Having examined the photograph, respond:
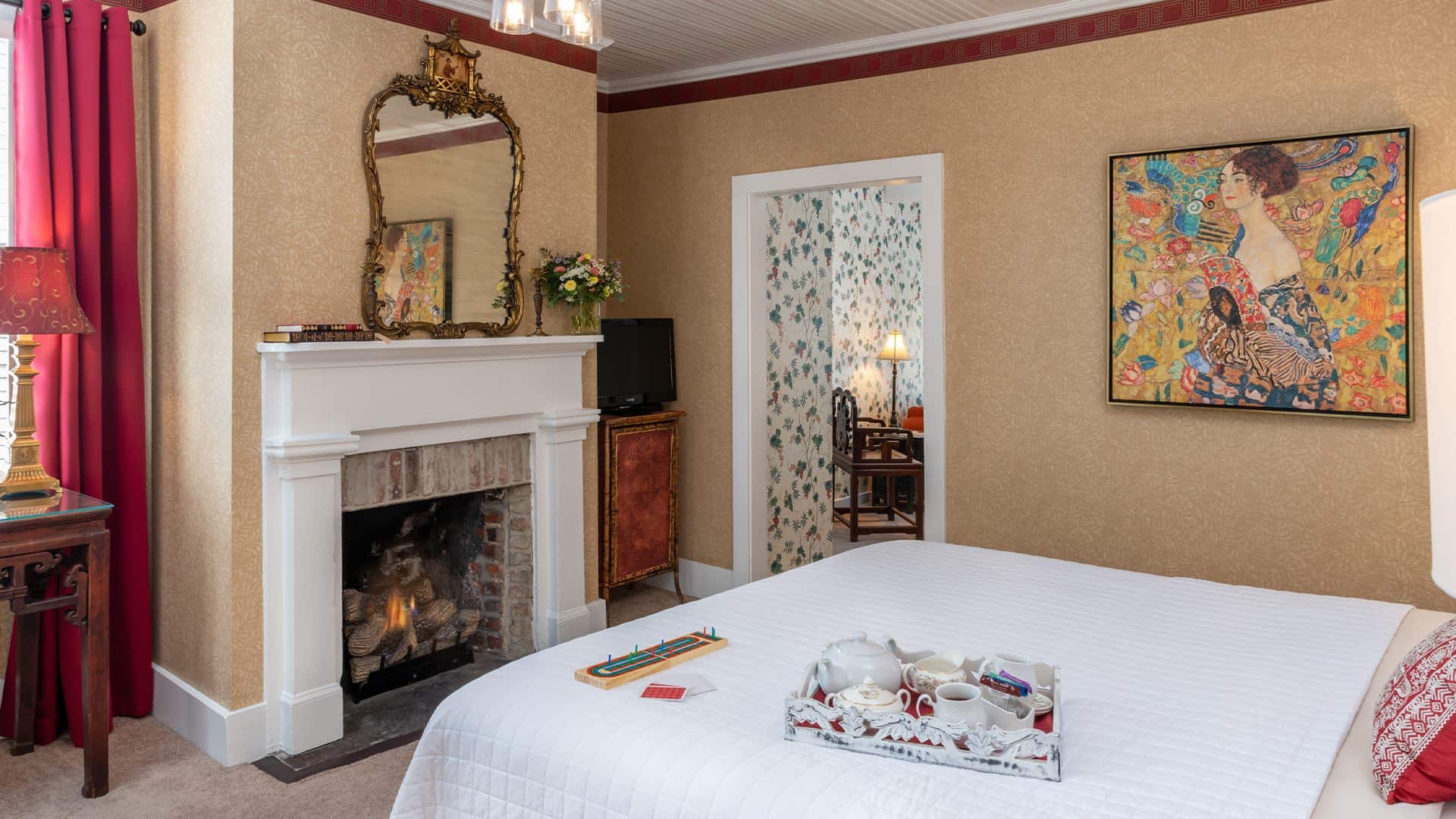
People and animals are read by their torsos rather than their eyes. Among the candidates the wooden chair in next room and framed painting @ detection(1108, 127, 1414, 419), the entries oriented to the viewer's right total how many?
1

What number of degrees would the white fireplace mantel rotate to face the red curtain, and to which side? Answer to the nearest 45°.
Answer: approximately 135° to its right

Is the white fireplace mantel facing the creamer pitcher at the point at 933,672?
yes

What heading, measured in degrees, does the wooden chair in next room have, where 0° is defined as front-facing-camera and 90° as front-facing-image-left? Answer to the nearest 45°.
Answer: approximately 270°

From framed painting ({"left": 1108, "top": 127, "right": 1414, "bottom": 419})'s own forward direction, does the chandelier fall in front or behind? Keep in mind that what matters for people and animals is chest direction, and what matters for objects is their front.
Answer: in front

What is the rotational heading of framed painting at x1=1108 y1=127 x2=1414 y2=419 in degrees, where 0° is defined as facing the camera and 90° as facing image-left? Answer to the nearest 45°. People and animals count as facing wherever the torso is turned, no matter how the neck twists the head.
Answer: approximately 45°

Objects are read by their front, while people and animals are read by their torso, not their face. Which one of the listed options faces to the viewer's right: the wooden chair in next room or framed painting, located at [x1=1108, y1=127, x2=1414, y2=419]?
the wooden chair in next room

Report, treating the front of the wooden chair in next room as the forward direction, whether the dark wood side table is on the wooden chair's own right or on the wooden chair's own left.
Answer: on the wooden chair's own right

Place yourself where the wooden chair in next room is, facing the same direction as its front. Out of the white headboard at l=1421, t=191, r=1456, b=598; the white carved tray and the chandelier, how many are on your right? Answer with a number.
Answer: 3

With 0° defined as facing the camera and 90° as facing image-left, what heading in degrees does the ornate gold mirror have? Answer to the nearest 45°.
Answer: approximately 315°

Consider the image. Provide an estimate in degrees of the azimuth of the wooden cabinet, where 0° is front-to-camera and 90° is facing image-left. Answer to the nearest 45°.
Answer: approximately 315°

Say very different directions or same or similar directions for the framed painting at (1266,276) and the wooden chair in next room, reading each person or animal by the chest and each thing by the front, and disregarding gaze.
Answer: very different directions

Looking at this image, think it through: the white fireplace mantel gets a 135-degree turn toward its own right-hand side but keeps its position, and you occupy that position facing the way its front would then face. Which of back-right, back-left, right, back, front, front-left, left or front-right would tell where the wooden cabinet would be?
back-right

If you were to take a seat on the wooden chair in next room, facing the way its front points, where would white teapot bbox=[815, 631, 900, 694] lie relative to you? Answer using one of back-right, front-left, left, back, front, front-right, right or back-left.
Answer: right

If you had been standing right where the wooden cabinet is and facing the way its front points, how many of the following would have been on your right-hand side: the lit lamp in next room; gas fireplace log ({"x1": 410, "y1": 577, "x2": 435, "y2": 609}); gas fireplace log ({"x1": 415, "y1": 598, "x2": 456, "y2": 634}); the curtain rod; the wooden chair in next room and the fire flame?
4

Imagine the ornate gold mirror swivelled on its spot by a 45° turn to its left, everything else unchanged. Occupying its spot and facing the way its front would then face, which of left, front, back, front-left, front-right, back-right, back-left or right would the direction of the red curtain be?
back

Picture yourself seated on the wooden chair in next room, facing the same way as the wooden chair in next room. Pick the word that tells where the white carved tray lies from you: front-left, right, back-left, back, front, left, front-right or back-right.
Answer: right
